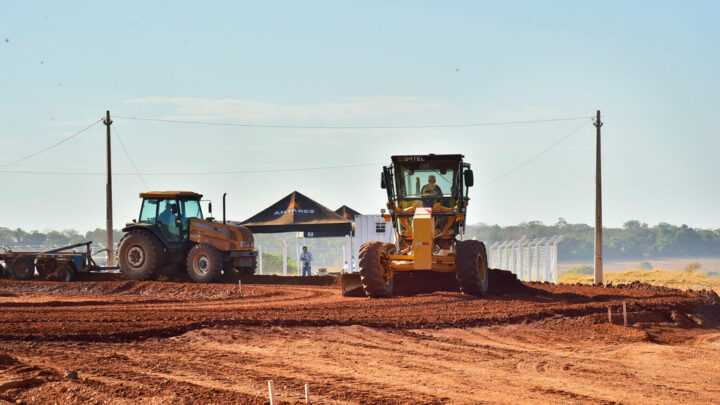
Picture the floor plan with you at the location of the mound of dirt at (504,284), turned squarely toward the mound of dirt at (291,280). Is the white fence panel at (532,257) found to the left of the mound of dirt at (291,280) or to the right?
right

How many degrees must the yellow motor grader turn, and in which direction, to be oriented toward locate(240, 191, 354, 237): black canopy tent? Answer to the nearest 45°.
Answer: approximately 180°

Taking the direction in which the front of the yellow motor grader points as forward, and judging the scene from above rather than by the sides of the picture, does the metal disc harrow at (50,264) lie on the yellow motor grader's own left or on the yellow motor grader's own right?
on the yellow motor grader's own right

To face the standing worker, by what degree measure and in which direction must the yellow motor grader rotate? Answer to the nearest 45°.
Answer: approximately 180°

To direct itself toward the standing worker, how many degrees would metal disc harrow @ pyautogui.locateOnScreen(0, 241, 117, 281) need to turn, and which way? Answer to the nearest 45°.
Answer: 0° — it already faces them

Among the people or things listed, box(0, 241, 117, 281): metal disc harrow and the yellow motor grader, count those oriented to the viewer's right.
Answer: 1

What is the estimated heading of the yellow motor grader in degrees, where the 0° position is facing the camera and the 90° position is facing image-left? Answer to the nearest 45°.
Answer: approximately 0°

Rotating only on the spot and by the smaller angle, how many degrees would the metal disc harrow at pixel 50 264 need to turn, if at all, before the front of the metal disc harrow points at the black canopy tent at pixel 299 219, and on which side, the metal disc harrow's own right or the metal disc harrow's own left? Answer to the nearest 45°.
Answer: approximately 45° to the metal disc harrow's own left

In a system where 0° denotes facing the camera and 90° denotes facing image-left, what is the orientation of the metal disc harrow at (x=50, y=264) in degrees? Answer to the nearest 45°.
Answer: approximately 270°
